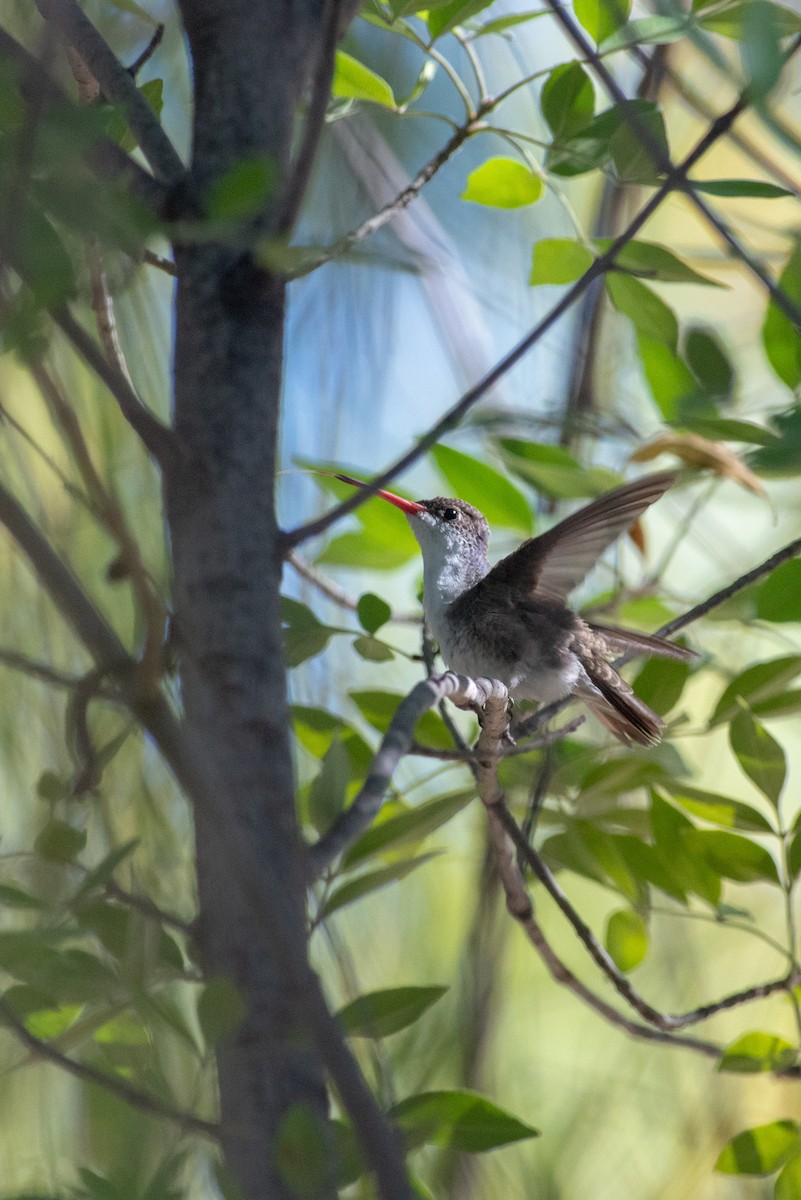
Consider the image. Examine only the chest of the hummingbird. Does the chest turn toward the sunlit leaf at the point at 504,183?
no

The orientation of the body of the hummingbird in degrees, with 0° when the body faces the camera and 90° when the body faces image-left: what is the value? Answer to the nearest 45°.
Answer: approximately 90°
